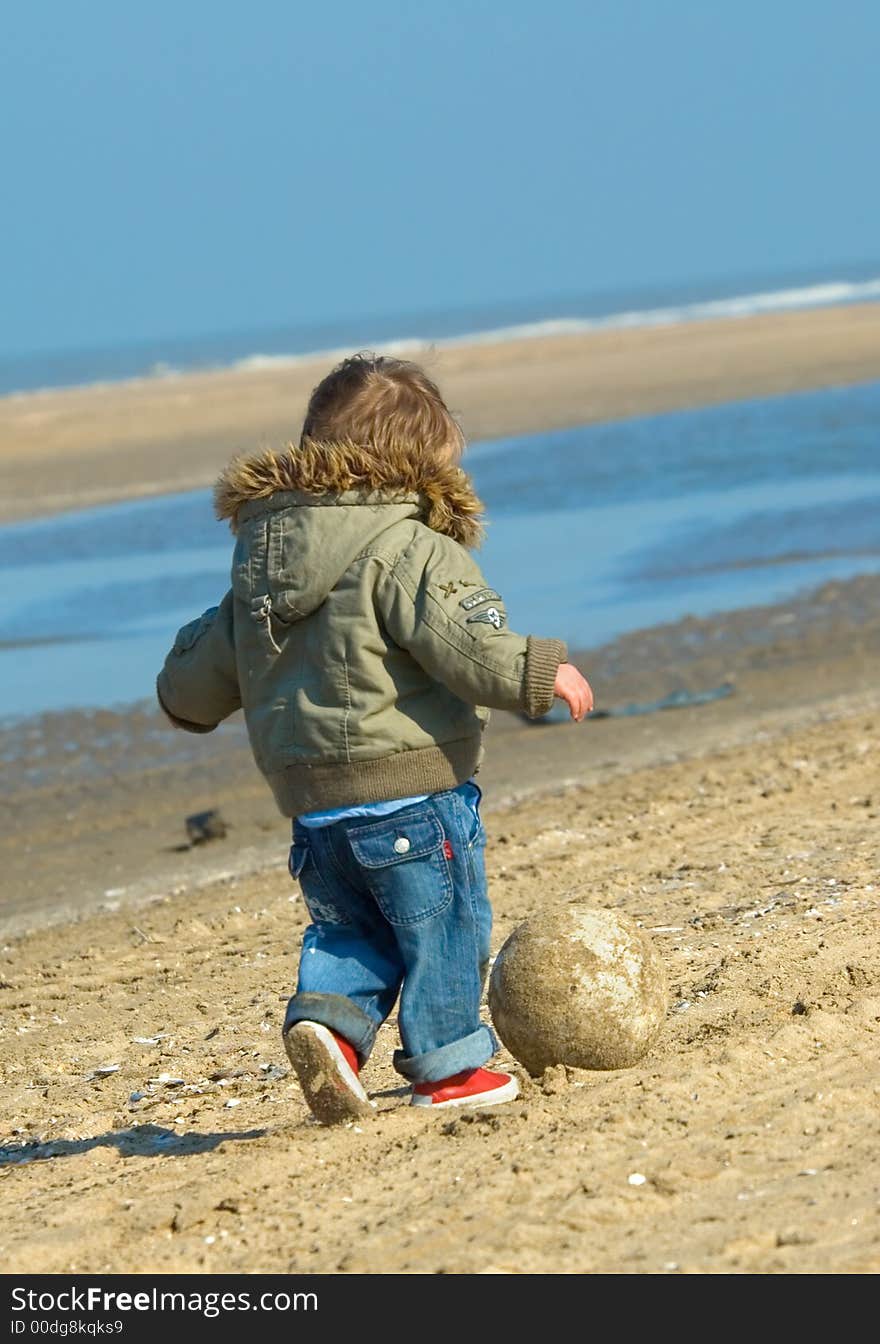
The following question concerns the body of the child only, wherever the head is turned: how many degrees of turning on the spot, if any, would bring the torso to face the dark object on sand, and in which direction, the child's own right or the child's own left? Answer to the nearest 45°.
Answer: approximately 45° to the child's own left

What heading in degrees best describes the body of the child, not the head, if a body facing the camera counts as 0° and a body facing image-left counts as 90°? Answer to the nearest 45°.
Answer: approximately 225°
